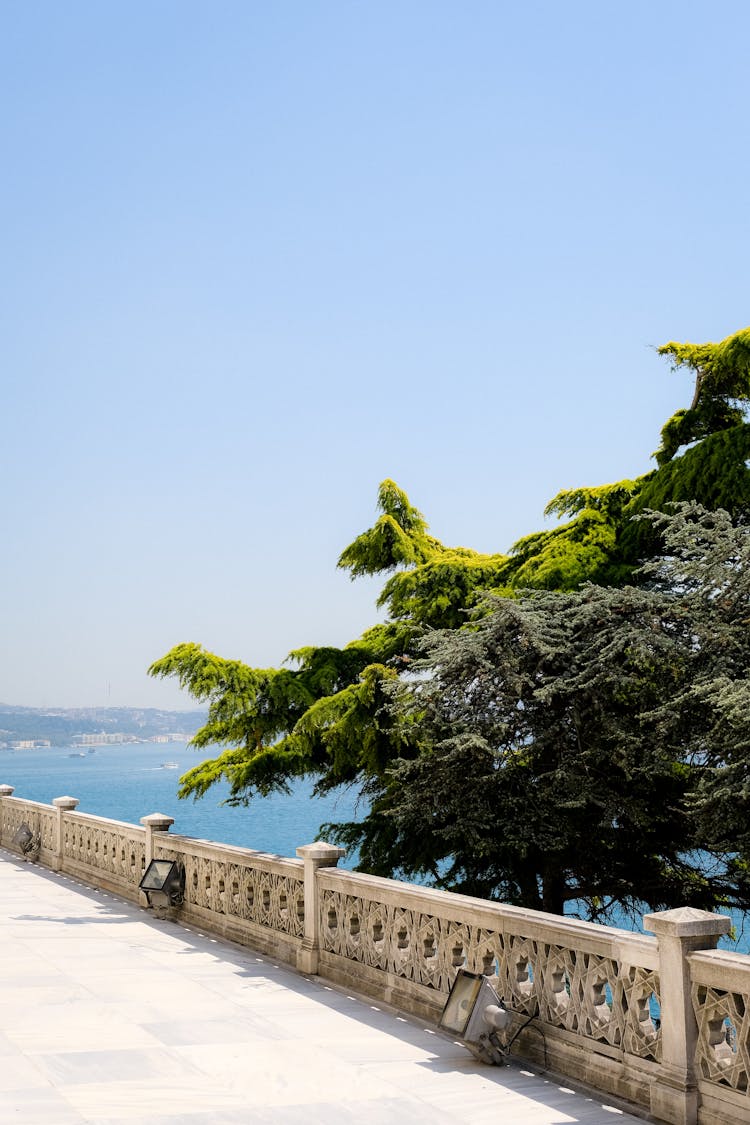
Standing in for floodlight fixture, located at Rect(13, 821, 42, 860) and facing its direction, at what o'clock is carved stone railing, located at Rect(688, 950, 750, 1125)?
The carved stone railing is roughly at 10 o'clock from the floodlight fixture.

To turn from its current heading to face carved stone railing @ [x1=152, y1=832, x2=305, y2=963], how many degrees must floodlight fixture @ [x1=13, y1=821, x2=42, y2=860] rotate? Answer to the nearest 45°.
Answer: approximately 45° to its left

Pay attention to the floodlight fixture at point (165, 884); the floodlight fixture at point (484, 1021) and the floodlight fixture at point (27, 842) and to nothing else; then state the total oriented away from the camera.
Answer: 0

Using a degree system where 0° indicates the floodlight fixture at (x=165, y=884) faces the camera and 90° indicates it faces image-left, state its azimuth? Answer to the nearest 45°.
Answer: approximately 45°

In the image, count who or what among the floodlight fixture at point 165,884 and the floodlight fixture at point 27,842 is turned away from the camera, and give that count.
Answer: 0

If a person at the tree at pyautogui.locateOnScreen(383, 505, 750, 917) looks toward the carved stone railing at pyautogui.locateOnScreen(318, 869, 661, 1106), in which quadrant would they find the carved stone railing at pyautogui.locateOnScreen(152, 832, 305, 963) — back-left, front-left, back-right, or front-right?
front-right

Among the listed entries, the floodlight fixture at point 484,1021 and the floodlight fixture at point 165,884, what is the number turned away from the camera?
0

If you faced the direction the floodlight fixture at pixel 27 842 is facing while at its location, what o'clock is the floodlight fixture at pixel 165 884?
the floodlight fixture at pixel 165 884 is roughly at 10 o'clock from the floodlight fixture at pixel 27 842.

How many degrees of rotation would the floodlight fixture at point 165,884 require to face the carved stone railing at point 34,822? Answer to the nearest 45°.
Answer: approximately 135° to its right

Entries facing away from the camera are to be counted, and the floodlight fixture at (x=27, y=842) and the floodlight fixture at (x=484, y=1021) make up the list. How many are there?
0

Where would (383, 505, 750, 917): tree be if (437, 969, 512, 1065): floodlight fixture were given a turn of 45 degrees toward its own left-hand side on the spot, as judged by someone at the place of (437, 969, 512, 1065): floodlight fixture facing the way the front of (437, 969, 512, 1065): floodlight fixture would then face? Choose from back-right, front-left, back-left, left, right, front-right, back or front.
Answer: back

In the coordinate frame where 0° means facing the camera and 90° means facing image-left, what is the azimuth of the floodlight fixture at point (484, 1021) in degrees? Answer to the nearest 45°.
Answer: approximately 45°

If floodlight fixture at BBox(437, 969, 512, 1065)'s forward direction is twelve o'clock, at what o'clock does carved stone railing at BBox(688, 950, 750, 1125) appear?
The carved stone railing is roughly at 9 o'clock from the floodlight fixture.

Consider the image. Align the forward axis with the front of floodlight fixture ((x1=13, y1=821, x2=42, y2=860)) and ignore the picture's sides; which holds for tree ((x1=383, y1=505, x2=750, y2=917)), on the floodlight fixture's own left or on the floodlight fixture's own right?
on the floodlight fixture's own left

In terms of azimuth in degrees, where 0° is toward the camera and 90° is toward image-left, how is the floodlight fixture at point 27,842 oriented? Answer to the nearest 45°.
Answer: approximately 45°

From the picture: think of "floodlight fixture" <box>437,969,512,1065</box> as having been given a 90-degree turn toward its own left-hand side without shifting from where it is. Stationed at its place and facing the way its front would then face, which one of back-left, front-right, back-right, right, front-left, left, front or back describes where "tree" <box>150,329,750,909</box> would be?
back-left
